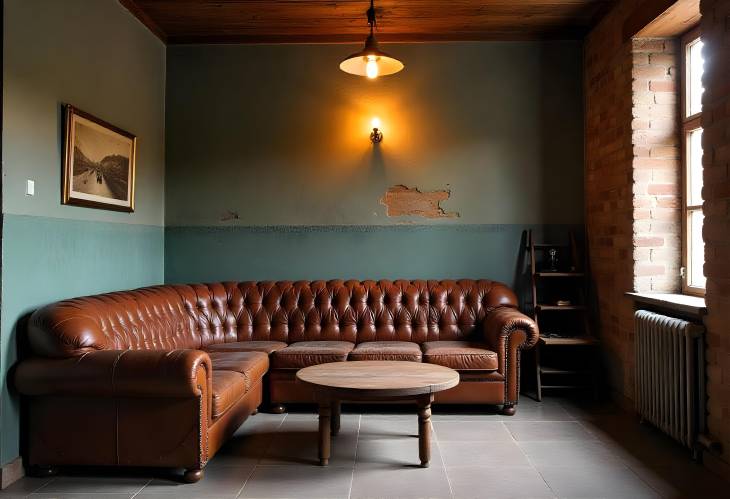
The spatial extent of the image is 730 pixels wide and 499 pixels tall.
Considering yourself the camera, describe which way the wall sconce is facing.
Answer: facing the viewer

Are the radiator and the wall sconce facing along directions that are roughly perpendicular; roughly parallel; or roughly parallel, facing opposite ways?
roughly perpendicular

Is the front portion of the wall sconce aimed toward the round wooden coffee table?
yes

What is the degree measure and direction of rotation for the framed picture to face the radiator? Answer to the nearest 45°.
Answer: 0° — it already faces it

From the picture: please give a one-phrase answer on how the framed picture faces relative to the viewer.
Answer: facing the viewer and to the right of the viewer

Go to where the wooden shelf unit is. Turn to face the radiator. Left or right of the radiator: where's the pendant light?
right

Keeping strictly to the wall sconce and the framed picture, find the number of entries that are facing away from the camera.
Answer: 0

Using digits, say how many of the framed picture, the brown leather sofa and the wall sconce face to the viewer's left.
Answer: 0

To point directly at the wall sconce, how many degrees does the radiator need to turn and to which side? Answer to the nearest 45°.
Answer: approximately 45° to its right

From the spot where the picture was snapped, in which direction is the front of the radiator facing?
facing the viewer and to the left of the viewer

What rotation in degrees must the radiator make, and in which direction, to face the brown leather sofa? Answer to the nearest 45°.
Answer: approximately 45° to its right

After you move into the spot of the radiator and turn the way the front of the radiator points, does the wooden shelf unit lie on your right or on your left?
on your right
